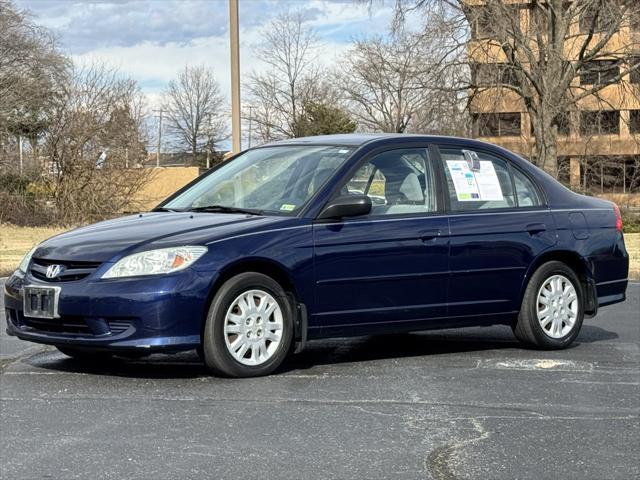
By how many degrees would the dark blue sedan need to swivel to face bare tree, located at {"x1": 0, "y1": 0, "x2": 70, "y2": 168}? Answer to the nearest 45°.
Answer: approximately 135° to its right

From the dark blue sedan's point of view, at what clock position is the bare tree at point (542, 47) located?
The bare tree is roughly at 5 o'clock from the dark blue sedan.

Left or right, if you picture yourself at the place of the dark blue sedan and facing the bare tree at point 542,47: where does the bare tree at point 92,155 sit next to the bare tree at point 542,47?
left

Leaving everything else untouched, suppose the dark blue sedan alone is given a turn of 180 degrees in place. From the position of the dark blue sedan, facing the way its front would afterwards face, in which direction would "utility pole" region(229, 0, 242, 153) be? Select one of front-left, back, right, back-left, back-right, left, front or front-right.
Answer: front-left

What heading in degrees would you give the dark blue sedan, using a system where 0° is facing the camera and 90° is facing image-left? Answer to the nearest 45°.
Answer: approximately 45°

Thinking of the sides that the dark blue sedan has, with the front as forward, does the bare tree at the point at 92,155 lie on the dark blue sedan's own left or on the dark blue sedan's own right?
on the dark blue sedan's own right
